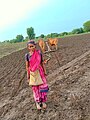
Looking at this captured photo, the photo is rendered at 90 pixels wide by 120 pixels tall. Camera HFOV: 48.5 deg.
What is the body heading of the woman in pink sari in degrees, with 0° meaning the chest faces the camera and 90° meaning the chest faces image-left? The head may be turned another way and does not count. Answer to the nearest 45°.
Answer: approximately 0°
